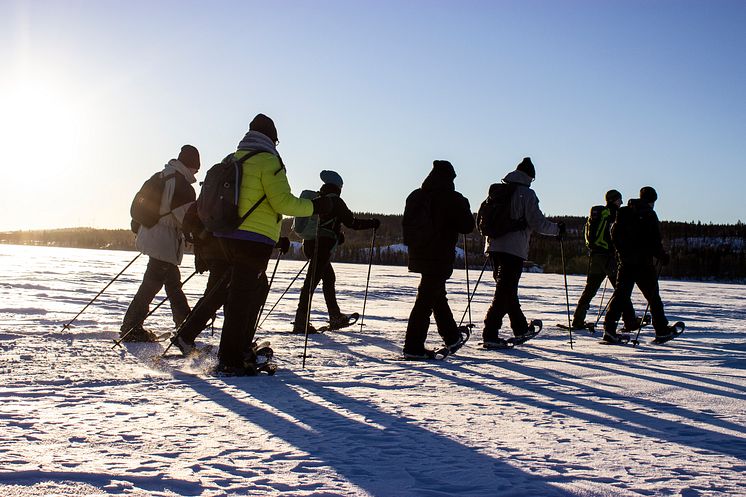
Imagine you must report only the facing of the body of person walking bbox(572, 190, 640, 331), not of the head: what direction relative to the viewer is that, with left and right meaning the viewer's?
facing to the right of the viewer

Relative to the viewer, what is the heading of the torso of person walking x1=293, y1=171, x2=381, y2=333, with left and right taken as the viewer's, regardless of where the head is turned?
facing to the right of the viewer

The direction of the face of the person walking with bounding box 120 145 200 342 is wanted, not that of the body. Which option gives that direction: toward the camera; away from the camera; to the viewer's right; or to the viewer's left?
to the viewer's right

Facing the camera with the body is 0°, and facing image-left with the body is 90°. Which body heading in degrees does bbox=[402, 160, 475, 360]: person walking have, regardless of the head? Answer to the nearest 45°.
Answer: approximately 225°

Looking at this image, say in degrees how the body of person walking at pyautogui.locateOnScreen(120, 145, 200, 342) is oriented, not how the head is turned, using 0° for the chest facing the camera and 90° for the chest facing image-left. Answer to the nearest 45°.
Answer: approximately 270°

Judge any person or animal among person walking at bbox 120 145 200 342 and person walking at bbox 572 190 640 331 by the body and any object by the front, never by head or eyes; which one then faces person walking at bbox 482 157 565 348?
person walking at bbox 120 145 200 342

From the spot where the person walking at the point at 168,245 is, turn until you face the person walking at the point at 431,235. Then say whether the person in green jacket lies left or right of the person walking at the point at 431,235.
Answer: right

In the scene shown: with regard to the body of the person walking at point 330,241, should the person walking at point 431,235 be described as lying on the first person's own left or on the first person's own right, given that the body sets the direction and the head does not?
on the first person's own right

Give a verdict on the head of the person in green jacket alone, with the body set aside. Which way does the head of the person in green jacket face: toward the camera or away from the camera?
away from the camera
